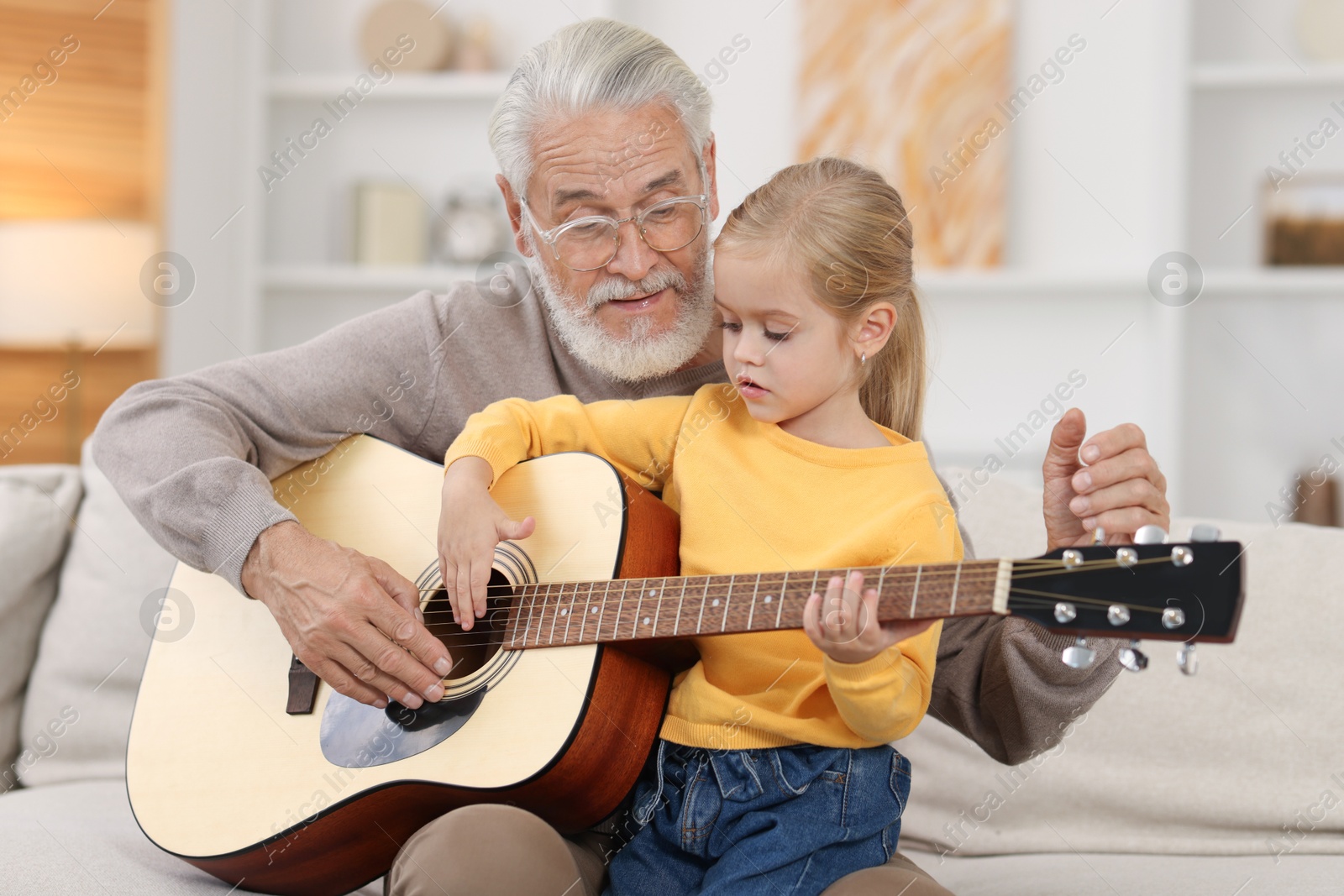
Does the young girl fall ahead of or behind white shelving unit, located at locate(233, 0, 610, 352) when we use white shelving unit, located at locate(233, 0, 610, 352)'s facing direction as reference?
ahead

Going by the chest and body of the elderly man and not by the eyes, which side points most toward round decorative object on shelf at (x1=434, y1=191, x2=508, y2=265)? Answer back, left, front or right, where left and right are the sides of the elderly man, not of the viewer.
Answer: back

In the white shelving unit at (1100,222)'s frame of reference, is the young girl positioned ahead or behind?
ahead

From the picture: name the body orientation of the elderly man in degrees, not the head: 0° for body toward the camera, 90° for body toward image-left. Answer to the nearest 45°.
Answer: approximately 0°

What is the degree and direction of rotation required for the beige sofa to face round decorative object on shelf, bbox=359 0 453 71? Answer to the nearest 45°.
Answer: approximately 135° to its right

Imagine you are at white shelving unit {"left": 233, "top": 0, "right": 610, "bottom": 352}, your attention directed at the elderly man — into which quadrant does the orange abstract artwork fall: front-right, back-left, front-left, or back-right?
front-left

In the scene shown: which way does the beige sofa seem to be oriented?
toward the camera

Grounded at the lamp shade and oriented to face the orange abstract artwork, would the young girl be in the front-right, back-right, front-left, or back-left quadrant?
front-right

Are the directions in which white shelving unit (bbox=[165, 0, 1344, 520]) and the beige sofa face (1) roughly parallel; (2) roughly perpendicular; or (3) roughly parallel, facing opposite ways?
roughly parallel

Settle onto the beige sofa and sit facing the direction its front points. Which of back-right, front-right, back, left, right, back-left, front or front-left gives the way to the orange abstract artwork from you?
back

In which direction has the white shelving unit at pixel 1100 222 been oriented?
toward the camera

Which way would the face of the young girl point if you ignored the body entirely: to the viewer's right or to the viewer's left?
to the viewer's left
